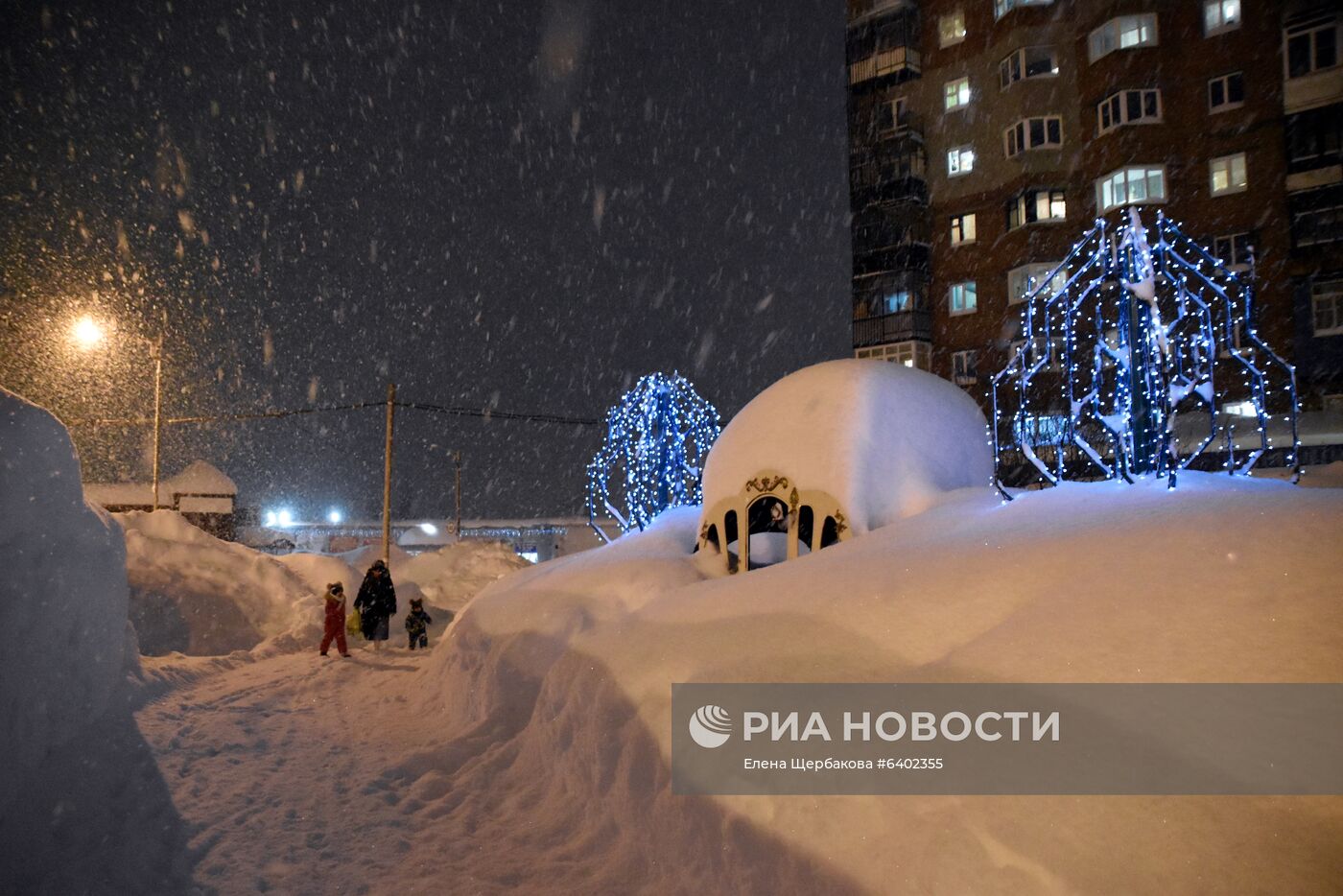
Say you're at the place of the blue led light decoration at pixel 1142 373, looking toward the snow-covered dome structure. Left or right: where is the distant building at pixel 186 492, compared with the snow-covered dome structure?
right

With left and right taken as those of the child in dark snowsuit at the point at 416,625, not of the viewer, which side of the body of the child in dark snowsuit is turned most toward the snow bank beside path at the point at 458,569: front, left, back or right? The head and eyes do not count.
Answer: back

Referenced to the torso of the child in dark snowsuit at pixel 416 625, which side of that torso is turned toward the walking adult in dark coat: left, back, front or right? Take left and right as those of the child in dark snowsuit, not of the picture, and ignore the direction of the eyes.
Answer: right

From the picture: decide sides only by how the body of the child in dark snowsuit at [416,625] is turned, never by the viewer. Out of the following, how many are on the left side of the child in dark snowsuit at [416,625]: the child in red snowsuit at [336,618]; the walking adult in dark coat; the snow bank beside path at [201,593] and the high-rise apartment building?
1

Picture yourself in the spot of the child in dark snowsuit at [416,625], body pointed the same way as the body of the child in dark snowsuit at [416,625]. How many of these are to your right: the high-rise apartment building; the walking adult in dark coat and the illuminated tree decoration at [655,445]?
1

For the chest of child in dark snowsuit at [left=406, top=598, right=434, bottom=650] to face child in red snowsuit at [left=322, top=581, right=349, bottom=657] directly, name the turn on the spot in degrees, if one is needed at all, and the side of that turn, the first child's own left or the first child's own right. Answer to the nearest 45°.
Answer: approximately 45° to the first child's own right

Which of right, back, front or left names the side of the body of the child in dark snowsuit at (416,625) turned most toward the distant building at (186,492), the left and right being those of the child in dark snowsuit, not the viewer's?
back

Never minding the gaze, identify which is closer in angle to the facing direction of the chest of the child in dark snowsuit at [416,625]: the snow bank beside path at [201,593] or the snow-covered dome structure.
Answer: the snow-covered dome structure

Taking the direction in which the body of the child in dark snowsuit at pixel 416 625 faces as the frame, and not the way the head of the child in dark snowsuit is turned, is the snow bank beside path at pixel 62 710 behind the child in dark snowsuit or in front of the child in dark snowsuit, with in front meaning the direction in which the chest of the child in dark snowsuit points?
in front

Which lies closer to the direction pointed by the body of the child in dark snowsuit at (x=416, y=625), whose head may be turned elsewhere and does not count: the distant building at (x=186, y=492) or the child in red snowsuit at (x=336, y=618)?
the child in red snowsuit

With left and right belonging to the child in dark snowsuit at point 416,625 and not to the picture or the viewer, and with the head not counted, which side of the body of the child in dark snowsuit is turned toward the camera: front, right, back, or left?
front

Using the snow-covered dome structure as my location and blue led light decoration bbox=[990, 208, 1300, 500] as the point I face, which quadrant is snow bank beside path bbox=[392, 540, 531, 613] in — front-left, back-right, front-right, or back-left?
back-left
